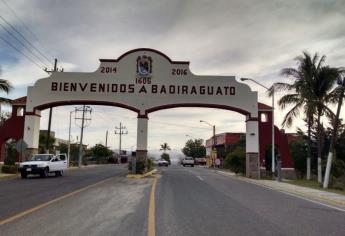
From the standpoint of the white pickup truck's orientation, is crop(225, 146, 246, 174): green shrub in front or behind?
behind

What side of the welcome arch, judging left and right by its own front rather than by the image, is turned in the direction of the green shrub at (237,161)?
left

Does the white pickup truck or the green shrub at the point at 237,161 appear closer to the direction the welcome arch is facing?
the white pickup truck

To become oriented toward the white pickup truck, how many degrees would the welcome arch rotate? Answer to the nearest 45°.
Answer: approximately 45° to its right

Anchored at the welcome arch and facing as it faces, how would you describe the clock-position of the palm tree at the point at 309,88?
The palm tree is roughly at 9 o'clock from the welcome arch.

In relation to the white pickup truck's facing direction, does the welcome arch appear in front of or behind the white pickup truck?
behind

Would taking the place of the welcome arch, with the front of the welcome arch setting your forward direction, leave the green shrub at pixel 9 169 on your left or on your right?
on your right

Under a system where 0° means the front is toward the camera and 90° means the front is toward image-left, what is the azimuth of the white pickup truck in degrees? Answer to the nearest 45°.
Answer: approximately 45°

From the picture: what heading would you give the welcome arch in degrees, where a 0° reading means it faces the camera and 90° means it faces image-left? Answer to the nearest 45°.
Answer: approximately 0°
